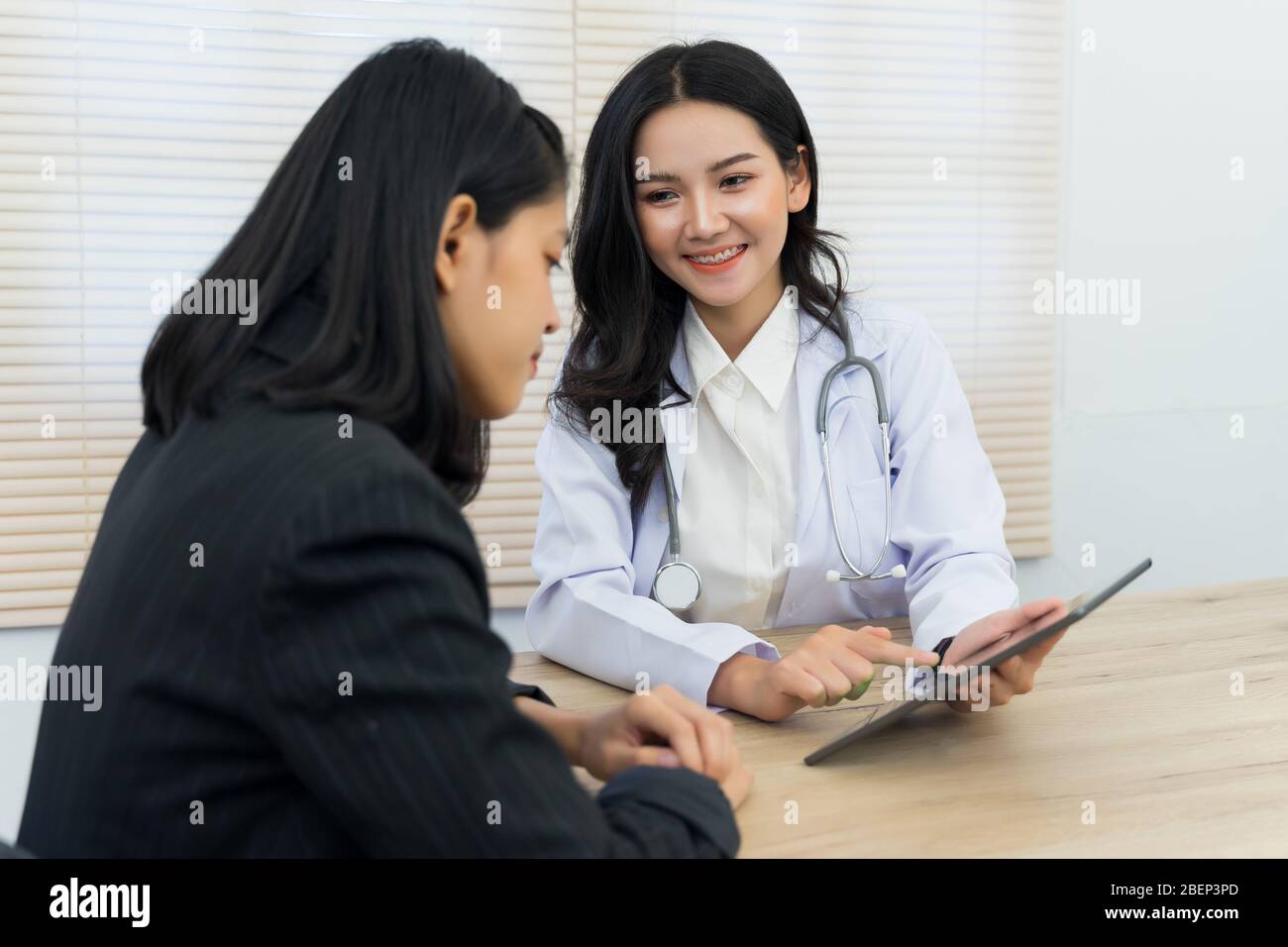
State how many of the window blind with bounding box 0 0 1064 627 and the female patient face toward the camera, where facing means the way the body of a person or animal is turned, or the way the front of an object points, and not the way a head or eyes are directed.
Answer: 1

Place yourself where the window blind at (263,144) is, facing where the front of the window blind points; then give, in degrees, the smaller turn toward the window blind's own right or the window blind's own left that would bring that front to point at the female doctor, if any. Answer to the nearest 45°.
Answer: approximately 45° to the window blind's own left

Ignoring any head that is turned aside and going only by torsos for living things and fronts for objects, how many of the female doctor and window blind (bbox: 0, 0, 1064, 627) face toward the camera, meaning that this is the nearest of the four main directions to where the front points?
2

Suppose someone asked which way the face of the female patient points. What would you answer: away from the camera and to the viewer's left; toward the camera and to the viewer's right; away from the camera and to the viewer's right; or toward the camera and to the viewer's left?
away from the camera and to the viewer's right

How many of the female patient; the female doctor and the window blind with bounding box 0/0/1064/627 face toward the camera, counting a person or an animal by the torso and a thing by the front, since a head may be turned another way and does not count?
2

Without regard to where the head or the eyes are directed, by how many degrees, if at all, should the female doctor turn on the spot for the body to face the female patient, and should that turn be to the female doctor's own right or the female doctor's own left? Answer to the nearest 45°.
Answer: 0° — they already face them

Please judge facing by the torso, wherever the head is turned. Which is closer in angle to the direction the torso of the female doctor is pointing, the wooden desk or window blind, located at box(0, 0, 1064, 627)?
the wooden desk

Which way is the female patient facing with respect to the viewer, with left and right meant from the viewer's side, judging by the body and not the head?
facing away from the viewer and to the right of the viewer

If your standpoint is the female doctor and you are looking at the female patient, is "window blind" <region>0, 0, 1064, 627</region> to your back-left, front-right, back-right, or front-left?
back-right

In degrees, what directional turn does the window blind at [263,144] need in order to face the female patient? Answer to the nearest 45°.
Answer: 0° — it already faces them
